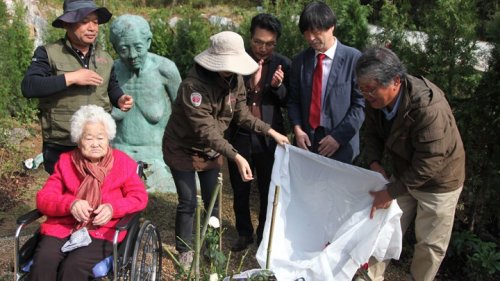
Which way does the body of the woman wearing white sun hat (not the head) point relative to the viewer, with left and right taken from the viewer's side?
facing the viewer and to the right of the viewer

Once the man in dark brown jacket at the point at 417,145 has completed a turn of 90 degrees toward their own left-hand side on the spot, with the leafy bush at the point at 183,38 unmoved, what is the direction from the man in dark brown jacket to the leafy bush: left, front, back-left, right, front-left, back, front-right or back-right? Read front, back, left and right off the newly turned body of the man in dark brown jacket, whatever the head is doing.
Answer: back

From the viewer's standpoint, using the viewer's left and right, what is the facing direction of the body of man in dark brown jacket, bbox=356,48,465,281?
facing the viewer and to the left of the viewer

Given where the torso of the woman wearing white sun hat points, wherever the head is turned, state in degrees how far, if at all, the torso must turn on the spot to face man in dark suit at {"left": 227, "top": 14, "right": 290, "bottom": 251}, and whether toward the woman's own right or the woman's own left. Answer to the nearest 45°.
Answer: approximately 90° to the woman's own left

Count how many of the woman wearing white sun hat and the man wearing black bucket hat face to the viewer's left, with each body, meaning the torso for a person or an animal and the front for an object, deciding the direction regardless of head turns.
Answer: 0

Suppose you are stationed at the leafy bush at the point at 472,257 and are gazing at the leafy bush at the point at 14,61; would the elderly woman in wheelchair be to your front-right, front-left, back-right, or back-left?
front-left

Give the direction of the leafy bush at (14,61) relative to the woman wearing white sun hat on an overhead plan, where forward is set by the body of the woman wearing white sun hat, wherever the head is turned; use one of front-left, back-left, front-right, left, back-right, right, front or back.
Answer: back

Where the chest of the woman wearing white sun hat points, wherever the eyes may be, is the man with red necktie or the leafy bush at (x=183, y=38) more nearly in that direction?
the man with red necktie

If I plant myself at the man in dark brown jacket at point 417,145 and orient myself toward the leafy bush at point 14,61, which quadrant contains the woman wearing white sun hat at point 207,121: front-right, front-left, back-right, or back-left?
front-left

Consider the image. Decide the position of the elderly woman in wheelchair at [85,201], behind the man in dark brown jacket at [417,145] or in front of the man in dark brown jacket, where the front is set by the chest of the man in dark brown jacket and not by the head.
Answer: in front
